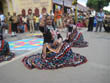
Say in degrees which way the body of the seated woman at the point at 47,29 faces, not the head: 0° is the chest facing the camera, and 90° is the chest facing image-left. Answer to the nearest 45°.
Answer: approximately 315°

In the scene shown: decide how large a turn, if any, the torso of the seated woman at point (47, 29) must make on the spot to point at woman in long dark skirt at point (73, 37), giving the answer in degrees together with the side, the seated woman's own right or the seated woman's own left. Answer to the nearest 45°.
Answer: approximately 90° to the seated woman's own left
